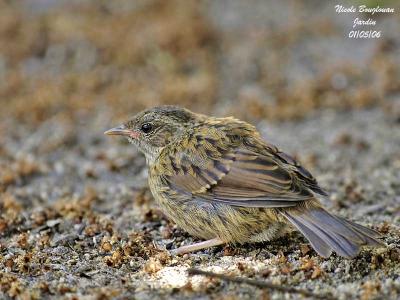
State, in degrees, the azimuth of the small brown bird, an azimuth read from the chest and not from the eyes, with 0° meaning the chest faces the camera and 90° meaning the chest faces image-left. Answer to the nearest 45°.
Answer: approximately 90°
